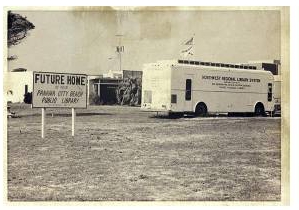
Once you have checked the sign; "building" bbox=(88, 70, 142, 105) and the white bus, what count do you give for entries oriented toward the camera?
2

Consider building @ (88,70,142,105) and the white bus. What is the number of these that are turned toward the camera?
1

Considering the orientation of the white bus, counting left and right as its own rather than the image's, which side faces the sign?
back

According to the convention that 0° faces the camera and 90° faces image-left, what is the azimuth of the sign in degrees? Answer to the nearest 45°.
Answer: approximately 0°

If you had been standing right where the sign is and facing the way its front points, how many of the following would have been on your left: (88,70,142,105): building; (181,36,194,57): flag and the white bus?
3

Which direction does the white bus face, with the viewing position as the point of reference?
facing away from the viewer and to the right of the viewer

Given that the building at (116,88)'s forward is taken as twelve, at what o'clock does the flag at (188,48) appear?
The flag is roughly at 9 o'clock from the building.

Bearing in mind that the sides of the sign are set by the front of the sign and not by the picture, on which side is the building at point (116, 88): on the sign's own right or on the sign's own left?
on the sign's own left
